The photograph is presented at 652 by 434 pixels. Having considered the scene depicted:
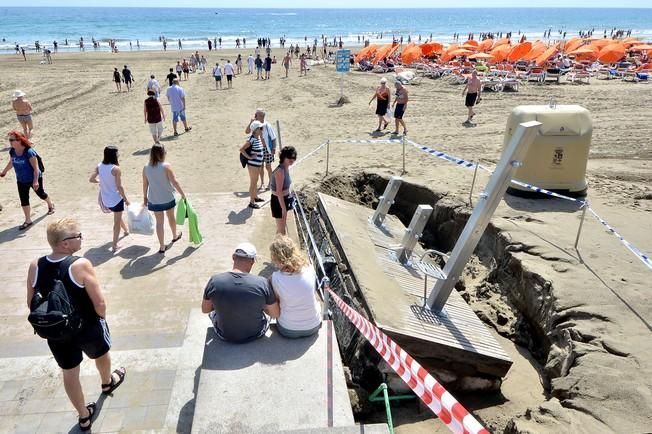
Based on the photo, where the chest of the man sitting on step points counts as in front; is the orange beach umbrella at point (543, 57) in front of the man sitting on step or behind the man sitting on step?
in front

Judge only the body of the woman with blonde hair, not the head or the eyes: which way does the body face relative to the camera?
away from the camera

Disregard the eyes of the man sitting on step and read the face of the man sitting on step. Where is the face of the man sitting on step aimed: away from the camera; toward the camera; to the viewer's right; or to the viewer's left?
away from the camera

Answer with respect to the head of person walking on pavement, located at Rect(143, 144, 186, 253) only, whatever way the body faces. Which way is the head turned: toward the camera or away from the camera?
away from the camera

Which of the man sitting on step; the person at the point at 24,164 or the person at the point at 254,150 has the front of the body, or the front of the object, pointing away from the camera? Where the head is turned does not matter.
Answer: the man sitting on step

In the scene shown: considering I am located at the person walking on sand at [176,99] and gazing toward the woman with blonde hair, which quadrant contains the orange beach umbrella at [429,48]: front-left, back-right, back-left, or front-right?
back-left

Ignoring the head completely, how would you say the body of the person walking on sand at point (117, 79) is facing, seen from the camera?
away from the camera

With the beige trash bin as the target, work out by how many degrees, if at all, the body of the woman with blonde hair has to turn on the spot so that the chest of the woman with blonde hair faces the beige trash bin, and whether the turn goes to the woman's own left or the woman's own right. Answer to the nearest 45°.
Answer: approximately 45° to the woman's own right

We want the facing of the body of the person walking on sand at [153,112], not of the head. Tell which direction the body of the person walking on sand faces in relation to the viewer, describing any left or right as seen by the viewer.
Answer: facing away from the viewer

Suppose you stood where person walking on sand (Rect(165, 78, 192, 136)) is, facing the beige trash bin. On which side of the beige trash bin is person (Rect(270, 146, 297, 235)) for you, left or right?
right
